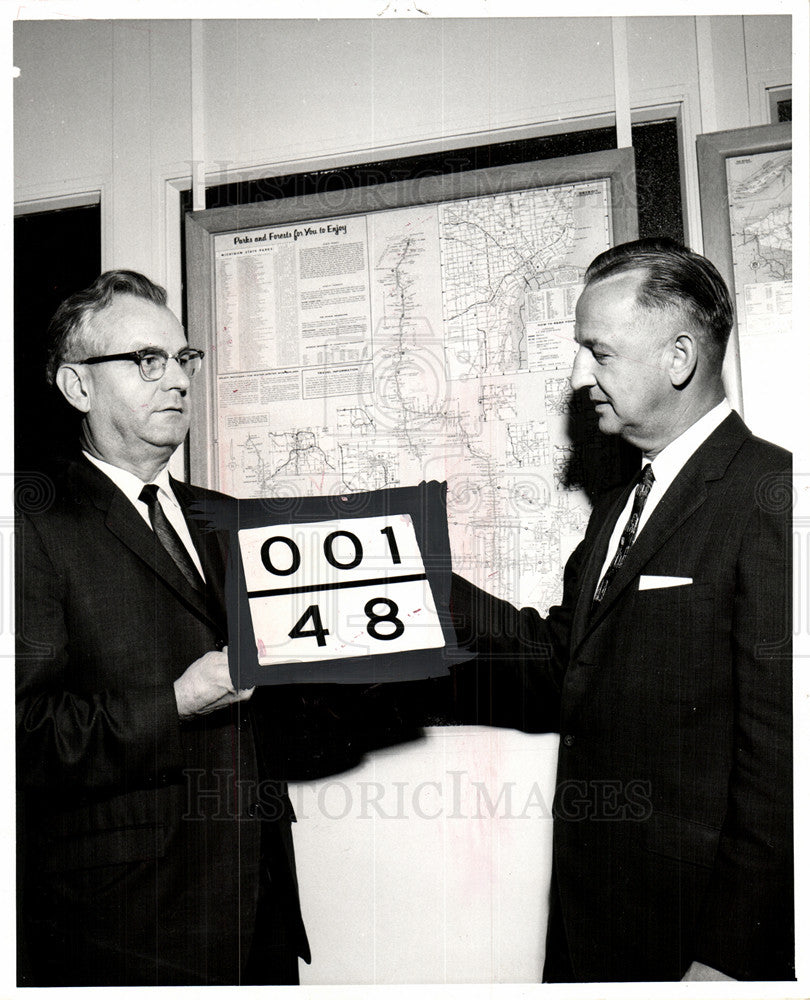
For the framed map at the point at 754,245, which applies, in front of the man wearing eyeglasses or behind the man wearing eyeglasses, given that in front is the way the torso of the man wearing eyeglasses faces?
in front

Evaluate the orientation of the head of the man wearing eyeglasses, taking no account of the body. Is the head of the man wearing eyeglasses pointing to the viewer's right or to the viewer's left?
to the viewer's right

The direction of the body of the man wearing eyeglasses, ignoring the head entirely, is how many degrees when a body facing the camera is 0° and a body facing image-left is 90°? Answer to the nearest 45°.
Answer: approximately 315°
